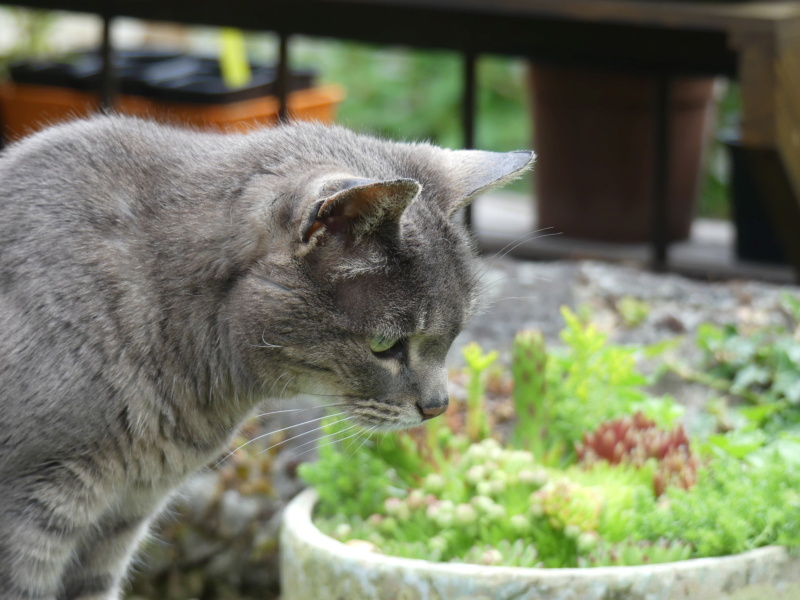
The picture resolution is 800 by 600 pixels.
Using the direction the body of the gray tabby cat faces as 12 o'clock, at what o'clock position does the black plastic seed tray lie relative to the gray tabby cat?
The black plastic seed tray is roughly at 9 o'clock from the gray tabby cat.

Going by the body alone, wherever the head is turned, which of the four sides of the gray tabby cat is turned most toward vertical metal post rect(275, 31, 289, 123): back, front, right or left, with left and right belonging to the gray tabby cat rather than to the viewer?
left

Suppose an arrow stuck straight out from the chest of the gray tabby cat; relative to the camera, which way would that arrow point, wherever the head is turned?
to the viewer's right

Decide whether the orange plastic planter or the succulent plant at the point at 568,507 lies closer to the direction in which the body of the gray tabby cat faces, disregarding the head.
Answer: the succulent plant

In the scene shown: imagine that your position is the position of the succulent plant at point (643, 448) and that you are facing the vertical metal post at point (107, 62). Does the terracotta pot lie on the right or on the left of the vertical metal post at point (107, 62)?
right

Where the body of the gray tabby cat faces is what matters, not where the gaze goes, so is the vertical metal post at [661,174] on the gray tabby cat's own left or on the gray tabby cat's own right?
on the gray tabby cat's own left

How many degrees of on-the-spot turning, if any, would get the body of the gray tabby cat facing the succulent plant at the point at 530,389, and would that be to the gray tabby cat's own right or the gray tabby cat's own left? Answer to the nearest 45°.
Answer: approximately 45° to the gray tabby cat's own left

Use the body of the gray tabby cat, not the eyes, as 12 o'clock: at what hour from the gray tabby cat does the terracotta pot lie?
The terracotta pot is roughly at 10 o'clock from the gray tabby cat.

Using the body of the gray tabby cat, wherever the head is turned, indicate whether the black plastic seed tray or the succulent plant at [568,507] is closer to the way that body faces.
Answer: the succulent plant

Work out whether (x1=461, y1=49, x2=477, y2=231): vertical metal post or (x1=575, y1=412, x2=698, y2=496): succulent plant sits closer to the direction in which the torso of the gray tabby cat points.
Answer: the succulent plant

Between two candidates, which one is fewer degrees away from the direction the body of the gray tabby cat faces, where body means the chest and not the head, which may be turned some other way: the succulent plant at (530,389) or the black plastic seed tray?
the succulent plant
